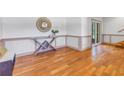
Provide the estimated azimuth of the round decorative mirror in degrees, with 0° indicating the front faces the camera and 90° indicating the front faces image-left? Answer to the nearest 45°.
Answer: approximately 0°
